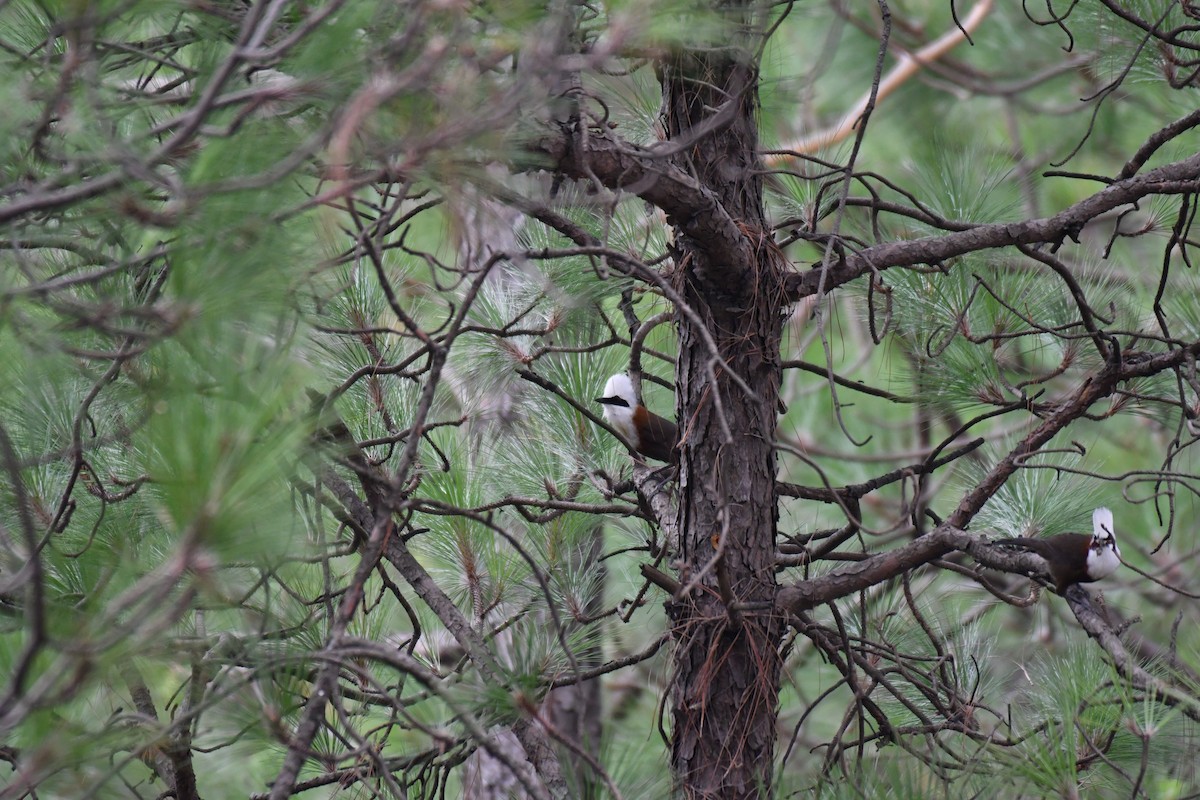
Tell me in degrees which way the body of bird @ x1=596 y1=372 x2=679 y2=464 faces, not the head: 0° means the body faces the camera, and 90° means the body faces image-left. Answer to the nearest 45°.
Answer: approximately 90°

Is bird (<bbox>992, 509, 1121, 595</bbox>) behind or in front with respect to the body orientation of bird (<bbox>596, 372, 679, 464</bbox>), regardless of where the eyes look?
behind
